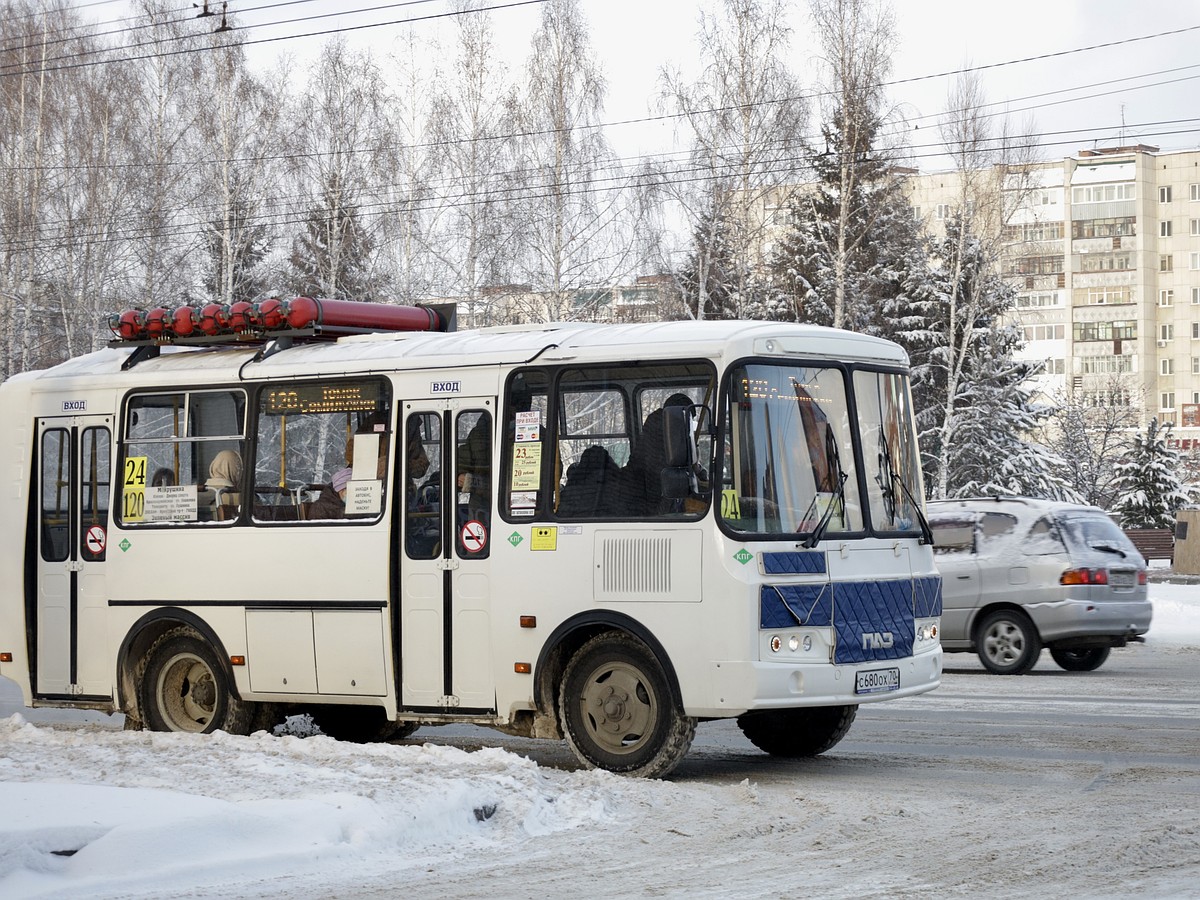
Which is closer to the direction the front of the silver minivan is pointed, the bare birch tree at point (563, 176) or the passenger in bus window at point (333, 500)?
the bare birch tree

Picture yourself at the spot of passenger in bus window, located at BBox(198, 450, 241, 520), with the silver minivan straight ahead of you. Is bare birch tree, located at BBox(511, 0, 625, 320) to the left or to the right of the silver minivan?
left

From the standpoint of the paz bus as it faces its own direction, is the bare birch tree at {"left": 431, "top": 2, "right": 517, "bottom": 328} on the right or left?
on its left

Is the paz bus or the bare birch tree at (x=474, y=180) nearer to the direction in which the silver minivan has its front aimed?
the bare birch tree

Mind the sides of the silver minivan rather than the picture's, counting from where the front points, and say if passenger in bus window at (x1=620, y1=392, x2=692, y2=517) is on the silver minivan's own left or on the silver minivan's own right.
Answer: on the silver minivan's own left

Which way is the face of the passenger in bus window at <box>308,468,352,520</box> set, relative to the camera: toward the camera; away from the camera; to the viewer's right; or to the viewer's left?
to the viewer's right

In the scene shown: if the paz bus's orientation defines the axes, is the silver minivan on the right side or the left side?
on its left

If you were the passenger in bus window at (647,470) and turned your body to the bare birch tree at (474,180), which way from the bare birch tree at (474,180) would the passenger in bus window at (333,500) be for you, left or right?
left

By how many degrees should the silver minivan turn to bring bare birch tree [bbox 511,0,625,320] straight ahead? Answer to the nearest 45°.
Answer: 0° — it already faces it

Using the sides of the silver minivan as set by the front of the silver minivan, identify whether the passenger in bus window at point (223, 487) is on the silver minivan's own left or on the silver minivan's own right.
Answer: on the silver minivan's own left
